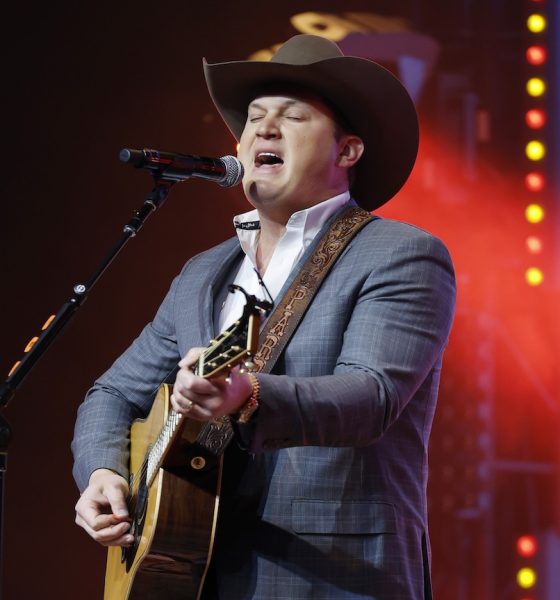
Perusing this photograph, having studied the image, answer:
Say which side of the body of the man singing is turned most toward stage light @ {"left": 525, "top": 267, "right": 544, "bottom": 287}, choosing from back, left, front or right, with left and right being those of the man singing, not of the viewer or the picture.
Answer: back

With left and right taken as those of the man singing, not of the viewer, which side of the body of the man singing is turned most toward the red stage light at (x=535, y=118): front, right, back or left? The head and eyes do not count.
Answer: back

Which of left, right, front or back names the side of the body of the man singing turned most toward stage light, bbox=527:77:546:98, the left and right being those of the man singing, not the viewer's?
back

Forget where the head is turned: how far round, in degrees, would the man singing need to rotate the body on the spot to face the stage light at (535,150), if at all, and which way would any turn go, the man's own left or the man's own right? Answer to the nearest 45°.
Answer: approximately 180°

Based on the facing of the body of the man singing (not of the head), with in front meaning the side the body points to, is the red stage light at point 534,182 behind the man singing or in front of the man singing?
behind

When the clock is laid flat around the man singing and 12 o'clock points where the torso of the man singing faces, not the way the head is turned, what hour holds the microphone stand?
The microphone stand is roughly at 2 o'clock from the man singing.

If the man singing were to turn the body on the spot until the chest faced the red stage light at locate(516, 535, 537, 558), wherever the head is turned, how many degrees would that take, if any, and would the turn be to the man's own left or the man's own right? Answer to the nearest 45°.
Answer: approximately 180°

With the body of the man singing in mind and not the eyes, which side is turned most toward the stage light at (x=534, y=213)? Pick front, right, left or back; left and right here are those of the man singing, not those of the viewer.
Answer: back

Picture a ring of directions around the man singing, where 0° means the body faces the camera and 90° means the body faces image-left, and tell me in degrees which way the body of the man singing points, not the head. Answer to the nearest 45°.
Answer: approximately 45°

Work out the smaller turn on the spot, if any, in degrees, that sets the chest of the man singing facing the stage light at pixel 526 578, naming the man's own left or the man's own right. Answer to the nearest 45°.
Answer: approximately 180°

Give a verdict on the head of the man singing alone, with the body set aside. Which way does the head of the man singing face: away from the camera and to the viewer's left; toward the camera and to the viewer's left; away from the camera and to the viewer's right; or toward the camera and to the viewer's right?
toward the camera and to the viewer's left
